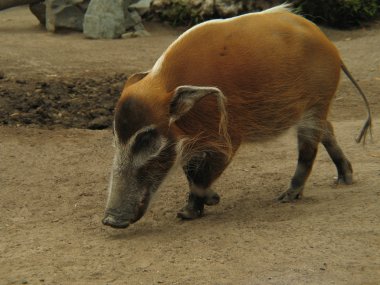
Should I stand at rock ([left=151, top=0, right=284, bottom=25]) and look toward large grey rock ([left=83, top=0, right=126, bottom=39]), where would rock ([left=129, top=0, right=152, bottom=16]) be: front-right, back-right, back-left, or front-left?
front-right

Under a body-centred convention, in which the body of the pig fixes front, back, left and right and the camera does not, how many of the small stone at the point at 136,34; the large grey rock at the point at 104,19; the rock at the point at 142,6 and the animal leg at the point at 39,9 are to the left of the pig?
0

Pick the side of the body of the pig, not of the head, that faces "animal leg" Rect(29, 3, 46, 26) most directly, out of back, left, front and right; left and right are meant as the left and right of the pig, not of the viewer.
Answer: right

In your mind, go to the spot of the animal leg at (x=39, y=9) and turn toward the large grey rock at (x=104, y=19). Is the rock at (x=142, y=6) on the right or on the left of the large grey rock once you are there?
left

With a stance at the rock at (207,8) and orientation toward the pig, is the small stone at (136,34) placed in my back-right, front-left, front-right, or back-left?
front-right

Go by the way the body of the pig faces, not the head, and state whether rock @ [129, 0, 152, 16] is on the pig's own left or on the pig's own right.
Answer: on the pig's own right

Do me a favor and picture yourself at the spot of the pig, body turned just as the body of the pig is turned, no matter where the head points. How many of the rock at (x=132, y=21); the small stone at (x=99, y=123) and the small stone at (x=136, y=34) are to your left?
0

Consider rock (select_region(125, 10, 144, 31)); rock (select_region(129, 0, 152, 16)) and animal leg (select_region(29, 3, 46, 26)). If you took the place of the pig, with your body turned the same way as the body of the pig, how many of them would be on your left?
0

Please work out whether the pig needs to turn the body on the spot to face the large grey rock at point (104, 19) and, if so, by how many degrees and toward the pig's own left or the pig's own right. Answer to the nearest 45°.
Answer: approximately 135° to the pig's own right

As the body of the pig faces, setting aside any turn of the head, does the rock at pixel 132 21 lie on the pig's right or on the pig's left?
on the pig's right

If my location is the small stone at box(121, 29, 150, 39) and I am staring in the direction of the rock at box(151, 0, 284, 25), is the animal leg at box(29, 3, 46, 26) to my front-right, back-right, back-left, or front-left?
back-left

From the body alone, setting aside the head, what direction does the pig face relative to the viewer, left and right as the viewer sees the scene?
facing the viewer and to the left of the viewer

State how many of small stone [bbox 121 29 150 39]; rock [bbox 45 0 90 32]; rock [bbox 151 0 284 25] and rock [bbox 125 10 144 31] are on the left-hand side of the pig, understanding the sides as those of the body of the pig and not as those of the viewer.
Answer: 0

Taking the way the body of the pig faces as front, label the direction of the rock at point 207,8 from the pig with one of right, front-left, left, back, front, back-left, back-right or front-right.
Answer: back-right

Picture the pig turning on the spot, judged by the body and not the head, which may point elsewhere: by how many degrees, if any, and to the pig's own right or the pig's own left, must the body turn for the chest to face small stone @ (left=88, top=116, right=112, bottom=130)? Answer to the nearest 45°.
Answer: approximately 90° to the pig's own right

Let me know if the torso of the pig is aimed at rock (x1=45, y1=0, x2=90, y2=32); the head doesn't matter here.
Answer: no
